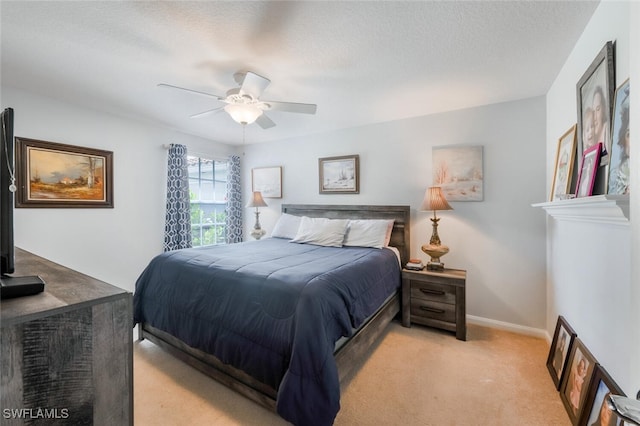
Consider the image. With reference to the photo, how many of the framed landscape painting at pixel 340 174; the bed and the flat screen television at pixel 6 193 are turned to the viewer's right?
1

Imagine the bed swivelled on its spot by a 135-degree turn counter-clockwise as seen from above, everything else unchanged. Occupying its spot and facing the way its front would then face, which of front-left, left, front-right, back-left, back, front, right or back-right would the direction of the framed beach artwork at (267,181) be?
left

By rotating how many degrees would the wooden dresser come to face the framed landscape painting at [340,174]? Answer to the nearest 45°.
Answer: approximately 45° to its left

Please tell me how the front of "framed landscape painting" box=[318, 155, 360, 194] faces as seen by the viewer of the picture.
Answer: facing the viewer and to the left of the viewer

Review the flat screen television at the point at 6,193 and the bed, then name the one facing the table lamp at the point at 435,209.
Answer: the flat screen television

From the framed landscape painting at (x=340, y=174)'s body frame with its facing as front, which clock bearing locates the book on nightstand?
The book on nightstand is roughly at 9 o'clock from the framed landscape painting.

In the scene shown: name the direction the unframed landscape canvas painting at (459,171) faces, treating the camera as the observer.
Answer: facing the viewer

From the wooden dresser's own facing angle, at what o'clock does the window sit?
The window is roughly at 10 o'clock from the wooden dresser.

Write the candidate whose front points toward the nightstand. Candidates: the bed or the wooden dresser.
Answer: the wooden dresser

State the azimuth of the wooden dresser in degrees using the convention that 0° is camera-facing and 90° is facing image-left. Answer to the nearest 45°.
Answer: approximately 270°

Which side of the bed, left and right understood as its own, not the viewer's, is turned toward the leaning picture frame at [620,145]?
left

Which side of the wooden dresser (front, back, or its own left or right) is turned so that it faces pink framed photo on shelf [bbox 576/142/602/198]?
front

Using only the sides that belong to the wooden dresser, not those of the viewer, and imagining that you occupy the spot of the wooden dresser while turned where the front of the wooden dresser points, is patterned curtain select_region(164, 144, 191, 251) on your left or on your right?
on your left

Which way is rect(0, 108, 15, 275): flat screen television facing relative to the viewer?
to the viewer's right
